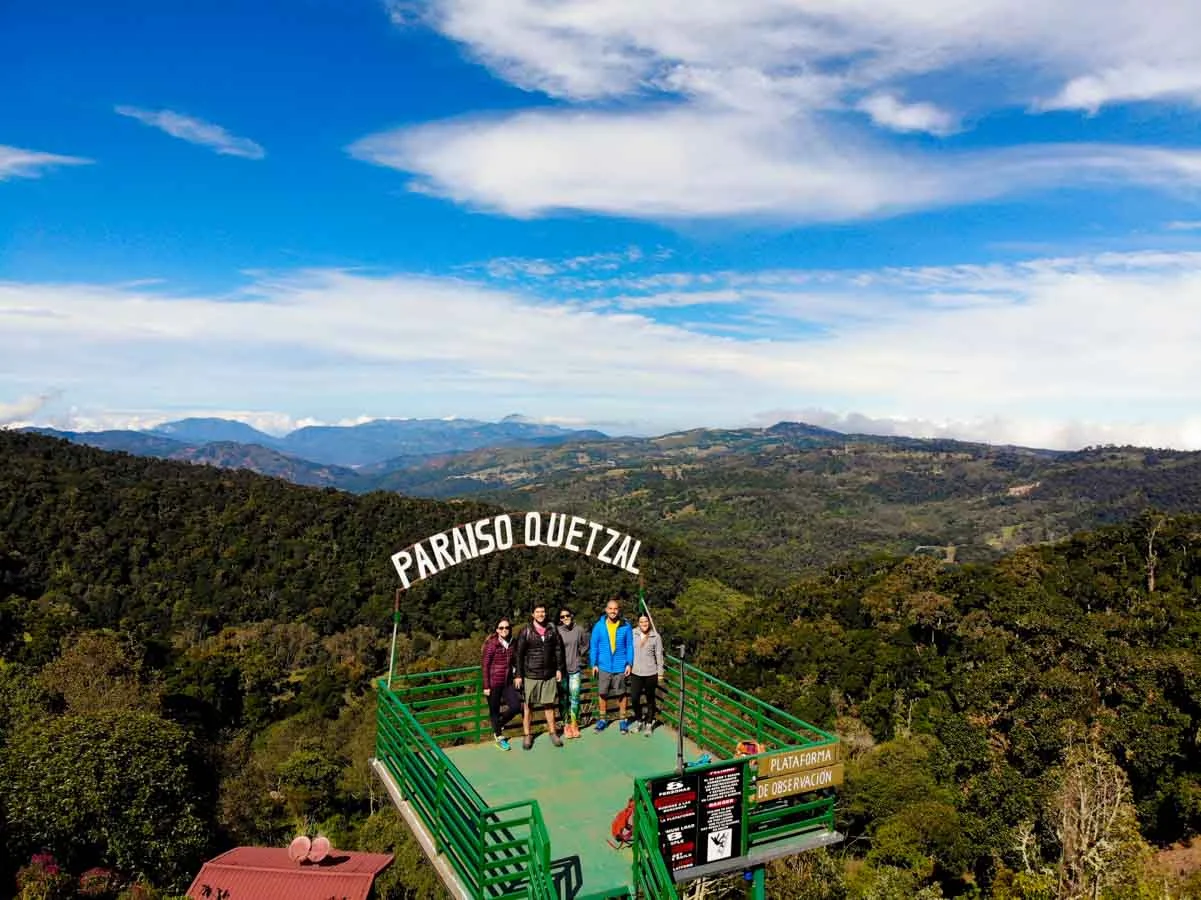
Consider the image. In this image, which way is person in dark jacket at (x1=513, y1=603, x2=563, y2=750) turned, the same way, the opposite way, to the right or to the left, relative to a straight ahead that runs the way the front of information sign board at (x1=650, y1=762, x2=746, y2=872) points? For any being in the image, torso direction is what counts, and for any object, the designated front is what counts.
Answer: the same way

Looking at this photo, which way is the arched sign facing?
toward the camera

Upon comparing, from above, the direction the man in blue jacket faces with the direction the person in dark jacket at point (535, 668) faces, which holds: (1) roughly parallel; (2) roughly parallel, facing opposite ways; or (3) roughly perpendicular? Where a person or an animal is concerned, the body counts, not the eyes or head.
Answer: roughly parallel

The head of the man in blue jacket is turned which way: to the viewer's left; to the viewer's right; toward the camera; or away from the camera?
toward the camera

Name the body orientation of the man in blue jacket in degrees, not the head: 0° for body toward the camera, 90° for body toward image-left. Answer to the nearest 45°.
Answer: approximately 0°

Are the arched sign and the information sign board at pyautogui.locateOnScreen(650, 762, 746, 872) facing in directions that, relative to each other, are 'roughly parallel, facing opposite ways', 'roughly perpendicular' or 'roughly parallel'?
roughly parallel

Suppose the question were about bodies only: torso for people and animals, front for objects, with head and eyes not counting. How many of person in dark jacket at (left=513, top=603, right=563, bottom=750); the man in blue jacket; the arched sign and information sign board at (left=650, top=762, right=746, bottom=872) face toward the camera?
4

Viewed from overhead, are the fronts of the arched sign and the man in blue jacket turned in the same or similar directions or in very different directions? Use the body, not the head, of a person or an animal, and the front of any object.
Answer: same or similar directions

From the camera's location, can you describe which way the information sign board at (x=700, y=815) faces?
facing the viewer

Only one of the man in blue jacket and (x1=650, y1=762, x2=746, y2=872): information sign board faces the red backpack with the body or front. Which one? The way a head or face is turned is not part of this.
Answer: the man in blue jacket

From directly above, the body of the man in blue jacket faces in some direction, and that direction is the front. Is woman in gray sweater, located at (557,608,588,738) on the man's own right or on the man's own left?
on the man's own right

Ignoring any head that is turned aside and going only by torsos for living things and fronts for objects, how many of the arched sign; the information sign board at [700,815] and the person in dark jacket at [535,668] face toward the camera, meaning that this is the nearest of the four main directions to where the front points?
3

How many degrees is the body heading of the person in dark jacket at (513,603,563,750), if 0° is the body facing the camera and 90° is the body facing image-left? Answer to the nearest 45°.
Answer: approximately 0°
